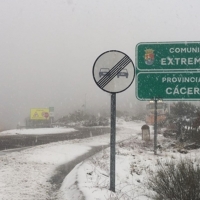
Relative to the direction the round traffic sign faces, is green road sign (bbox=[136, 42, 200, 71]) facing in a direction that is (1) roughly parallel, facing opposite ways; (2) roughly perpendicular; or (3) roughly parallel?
roughly parallel

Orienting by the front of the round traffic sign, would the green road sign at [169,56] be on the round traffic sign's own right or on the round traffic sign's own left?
on the round traffic sign's own left

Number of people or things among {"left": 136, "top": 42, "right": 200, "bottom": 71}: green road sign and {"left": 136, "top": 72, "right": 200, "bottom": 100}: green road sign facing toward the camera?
2

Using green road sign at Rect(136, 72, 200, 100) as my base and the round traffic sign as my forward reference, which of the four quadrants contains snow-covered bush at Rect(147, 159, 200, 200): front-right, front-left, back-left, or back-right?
front-left

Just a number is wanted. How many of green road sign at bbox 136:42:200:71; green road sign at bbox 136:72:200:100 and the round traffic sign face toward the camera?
3

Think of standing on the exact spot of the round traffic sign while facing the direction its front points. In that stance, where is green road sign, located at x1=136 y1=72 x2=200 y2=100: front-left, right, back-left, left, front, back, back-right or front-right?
back-left

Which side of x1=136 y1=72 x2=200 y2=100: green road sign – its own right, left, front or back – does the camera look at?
front

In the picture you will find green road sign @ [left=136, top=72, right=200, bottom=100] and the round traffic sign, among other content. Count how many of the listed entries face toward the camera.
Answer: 2

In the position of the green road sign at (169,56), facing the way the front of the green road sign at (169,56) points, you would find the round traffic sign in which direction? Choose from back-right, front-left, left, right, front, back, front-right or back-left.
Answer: front-right

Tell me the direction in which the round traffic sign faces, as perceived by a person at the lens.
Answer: facing the viewer

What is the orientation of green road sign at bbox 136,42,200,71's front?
toward the camera

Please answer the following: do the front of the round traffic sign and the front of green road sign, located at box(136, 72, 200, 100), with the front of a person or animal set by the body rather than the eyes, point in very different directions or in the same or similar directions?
same or similar directions
